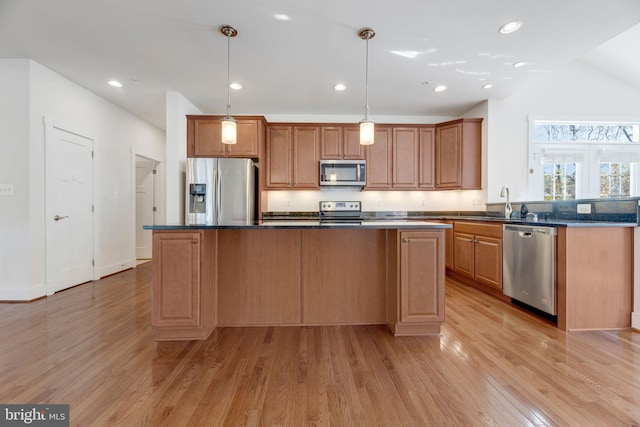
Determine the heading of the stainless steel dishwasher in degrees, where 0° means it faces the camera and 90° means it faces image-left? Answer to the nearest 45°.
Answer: approximately 45°

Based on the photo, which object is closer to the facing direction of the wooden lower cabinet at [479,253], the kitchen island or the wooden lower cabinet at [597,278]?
the kitchen island

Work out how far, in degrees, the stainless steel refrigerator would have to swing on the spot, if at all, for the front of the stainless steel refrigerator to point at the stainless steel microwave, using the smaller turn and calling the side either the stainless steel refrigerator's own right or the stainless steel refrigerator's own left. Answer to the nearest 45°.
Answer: approximately 90° to the stainless steel refrigerator's own left

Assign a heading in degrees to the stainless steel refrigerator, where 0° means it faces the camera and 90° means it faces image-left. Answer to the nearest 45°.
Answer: approximately 0°
